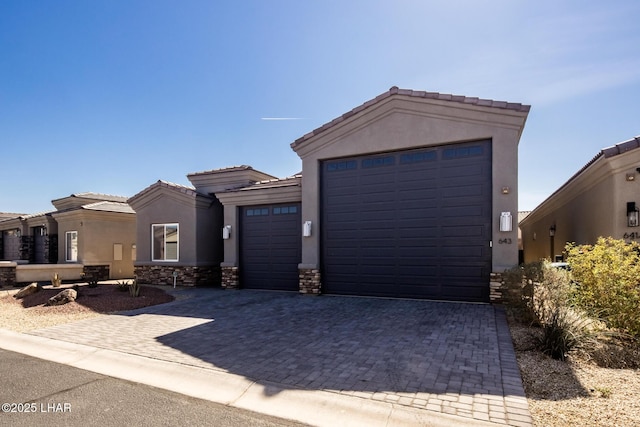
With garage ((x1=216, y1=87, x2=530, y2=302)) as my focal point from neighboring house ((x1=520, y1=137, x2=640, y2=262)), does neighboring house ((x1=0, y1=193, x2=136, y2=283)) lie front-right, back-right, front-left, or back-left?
front-right

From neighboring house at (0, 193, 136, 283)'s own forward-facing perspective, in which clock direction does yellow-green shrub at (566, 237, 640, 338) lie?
The yellow-green shrub is roughly at 10 o'clock from the neighboring house.

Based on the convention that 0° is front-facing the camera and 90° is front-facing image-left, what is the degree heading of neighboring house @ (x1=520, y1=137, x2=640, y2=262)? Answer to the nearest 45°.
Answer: approximately 0°

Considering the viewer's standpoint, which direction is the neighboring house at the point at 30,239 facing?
facing the viewer and to the left of the viewer

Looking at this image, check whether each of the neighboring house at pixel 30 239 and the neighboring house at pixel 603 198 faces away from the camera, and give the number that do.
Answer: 0

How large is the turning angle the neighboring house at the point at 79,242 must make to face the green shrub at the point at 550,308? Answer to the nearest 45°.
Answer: approximately 45° to its left

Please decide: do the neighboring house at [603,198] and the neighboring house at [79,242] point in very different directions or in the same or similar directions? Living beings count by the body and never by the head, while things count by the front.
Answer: same or similar directions

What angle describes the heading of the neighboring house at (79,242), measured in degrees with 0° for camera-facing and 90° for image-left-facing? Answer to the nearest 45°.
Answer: approximately 45°

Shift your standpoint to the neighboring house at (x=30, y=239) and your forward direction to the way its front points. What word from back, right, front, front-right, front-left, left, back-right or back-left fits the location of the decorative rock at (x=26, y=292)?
front-left

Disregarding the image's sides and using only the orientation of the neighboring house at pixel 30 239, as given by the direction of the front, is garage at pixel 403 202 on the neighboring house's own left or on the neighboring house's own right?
on the neighboring house's own left

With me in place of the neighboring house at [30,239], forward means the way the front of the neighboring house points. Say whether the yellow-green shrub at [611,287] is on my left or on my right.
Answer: on my left

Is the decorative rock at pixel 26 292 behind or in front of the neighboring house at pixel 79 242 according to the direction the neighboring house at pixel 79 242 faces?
in front
